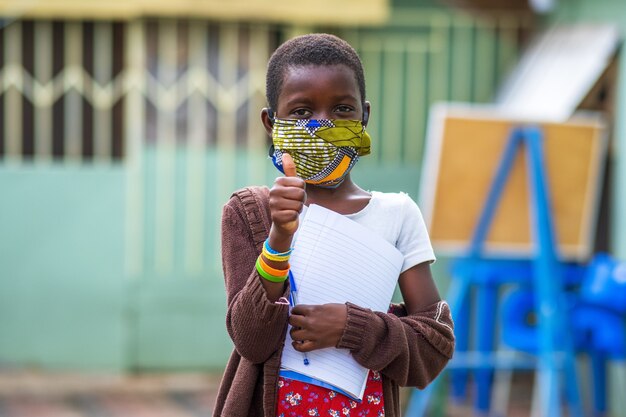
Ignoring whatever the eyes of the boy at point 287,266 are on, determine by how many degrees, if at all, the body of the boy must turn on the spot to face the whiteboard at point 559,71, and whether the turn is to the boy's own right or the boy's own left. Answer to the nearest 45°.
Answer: approximately 180°

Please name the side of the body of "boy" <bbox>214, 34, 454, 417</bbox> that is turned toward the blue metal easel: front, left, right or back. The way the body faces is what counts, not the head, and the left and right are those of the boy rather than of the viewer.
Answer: back

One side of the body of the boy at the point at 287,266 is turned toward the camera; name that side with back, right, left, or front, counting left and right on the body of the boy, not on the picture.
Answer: front
